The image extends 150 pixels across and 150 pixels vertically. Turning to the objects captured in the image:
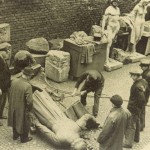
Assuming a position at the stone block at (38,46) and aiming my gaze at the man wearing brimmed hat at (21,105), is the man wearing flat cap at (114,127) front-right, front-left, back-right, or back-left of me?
front-left

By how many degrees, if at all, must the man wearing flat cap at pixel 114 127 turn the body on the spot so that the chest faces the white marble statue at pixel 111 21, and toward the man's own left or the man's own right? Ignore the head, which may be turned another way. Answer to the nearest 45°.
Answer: approximately 45° to the man's own right

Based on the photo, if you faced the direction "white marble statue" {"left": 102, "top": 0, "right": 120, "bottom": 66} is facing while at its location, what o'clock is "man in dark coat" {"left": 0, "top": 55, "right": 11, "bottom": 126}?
The man in dark coat is roughly at 1 o'clock from the white marble statue.

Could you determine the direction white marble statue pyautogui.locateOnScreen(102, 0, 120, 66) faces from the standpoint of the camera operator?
facing the viewer

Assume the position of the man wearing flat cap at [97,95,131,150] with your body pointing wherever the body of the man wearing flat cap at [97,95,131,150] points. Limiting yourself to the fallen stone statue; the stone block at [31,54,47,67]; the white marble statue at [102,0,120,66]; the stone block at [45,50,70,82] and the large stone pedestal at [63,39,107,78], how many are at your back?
0

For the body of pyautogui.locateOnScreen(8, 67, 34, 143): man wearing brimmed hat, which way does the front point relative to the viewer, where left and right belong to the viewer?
facing away from the viewer and to the right of the viewer

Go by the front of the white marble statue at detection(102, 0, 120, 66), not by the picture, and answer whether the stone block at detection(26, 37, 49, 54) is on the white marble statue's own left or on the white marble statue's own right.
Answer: on the white marble statue's own right

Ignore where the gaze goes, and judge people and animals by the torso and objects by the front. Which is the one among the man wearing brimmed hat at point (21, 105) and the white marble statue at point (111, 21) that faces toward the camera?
the white marble statue

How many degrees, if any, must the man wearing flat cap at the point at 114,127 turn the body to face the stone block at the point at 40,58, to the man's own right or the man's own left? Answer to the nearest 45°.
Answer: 0° — they already face it
